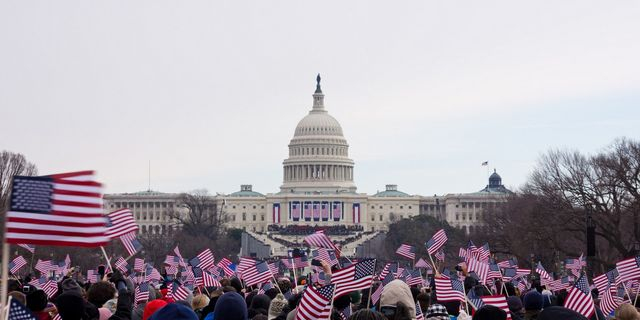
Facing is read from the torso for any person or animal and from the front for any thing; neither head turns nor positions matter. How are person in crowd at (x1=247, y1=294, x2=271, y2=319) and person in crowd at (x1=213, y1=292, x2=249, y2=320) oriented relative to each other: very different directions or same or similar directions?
same or similar directions

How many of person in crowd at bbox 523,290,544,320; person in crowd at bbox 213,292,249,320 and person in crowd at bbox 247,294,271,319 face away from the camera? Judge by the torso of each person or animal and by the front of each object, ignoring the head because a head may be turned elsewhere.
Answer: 3

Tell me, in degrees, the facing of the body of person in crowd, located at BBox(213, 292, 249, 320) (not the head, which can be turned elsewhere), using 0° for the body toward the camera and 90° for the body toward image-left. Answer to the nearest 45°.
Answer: approximately 180°

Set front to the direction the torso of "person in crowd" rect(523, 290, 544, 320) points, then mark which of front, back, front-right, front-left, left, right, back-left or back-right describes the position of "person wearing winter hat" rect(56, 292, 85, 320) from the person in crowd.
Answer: back-left

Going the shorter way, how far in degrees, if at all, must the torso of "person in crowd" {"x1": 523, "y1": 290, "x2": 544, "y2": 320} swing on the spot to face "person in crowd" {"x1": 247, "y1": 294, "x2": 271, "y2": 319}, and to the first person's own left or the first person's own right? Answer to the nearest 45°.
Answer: approximately 90° to the first person's own left

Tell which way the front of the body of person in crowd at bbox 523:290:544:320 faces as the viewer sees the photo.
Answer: away from the camera

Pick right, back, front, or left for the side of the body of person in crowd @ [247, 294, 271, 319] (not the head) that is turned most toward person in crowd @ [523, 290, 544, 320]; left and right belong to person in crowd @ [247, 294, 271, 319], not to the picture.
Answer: right

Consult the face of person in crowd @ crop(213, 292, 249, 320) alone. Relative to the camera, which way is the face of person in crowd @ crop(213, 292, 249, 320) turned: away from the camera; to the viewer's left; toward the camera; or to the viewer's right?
away from the camera

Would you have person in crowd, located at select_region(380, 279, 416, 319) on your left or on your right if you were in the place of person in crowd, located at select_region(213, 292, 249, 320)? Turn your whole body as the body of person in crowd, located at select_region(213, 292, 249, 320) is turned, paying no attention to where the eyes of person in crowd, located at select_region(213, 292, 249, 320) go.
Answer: on your right

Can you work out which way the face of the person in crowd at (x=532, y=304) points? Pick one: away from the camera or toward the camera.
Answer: away from the camera

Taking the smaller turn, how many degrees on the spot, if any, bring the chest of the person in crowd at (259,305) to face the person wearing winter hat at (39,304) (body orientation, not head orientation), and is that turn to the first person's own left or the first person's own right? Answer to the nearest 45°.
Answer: approximately 135° to the first person's own left

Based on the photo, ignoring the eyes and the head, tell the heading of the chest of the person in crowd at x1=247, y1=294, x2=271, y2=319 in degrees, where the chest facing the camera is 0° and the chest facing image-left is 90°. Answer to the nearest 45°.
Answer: approximately 180°

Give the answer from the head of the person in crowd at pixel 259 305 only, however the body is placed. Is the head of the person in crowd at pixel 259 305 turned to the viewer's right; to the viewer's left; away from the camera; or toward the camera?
away from the camera

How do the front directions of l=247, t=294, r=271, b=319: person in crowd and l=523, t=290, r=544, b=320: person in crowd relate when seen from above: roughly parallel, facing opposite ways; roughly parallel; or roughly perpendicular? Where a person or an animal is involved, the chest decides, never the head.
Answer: roughly parallel
